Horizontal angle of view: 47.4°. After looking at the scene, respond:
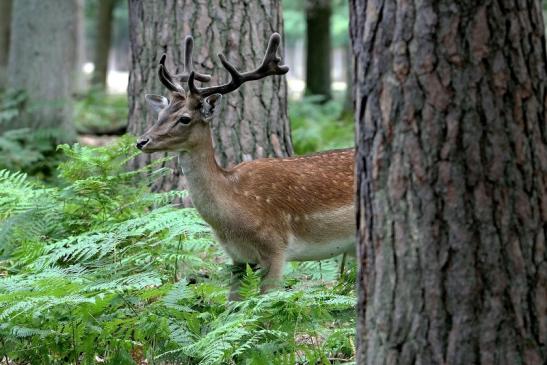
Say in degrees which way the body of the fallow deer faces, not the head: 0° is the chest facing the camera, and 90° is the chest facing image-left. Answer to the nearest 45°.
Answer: approximately 90°

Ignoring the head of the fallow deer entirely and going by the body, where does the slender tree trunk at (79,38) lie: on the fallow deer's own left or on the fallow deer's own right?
on the fallow deer's own right

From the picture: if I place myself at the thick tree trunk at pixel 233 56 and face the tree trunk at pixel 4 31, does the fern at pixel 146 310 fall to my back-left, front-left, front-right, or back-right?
back-left

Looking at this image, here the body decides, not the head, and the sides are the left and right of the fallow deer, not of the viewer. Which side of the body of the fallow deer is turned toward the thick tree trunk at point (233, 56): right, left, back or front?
right

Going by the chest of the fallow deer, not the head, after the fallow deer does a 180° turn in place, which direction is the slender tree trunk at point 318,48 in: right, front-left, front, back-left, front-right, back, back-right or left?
left

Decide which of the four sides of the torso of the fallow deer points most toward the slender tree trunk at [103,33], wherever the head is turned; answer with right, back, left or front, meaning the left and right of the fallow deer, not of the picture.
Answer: right

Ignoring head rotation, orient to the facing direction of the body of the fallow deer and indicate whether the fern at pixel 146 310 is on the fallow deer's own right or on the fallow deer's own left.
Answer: on the fallow deer's own left

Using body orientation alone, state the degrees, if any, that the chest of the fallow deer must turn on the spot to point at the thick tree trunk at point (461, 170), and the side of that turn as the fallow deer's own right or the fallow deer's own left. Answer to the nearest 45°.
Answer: approximately 90° to the fallow deer's own left

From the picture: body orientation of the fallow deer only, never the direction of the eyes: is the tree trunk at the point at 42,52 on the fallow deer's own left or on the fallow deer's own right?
on the fallow deer's own right
